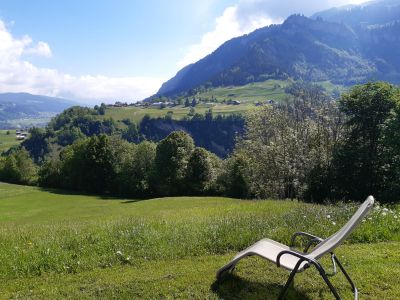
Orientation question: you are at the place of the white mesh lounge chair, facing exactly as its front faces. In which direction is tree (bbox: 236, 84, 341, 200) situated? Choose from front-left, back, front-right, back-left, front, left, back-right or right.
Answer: right

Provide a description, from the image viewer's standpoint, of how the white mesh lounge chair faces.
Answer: facing to the left of the viewer

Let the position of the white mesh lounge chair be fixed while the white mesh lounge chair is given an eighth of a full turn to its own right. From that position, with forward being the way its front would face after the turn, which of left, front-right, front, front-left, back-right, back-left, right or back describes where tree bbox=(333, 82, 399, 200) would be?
front-right
